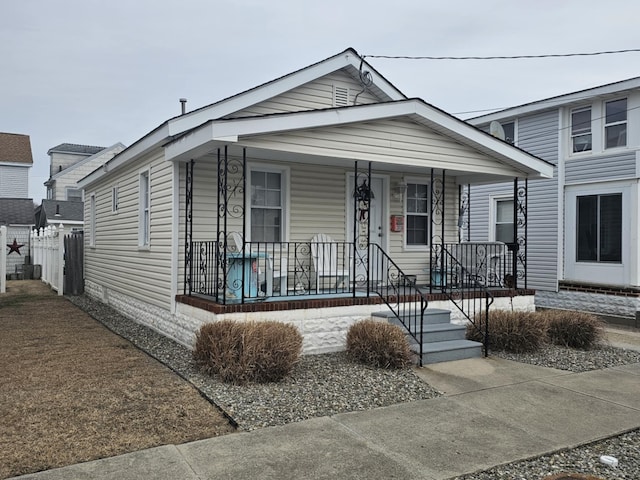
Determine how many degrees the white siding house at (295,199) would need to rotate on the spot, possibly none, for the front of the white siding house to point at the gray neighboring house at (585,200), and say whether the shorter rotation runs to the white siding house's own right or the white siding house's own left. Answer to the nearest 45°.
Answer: approximately 90° to the white siding house's own left

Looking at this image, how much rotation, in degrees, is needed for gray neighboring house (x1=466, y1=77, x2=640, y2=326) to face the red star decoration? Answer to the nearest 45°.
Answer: approximately 135° to its right

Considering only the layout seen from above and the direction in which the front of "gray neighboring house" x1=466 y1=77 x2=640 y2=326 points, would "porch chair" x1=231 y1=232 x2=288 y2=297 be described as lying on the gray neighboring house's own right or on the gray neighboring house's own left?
on the gray neighboring house's own right

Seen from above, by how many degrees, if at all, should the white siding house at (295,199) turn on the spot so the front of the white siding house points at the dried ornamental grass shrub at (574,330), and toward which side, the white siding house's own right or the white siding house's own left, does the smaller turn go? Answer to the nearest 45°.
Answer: approximately 45° to the white siding house's own left

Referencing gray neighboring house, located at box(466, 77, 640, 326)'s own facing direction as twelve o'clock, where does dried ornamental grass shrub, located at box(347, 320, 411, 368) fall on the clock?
The dried ornamental grass shrub is roughly at 2 o'clock from the gray neighboring house.

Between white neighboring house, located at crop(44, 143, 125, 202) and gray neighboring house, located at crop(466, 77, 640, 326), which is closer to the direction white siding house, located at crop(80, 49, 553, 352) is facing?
the gray neighboring house

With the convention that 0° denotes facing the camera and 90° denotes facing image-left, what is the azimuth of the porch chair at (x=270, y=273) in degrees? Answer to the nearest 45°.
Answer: approximately 315°

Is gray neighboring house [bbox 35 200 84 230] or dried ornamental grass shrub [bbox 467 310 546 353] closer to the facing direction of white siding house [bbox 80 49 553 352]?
the dried ornamental grass shrub
